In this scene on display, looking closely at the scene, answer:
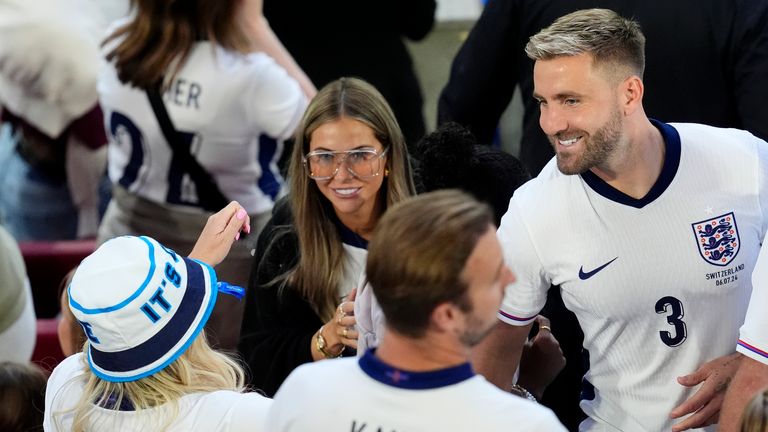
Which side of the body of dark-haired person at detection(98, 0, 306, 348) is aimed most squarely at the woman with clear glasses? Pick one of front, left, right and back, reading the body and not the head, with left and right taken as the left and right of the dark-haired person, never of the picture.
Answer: right

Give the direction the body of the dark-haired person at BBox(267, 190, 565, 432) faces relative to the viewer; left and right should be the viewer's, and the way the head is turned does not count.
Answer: facing away from the viewer and to the right of the viewer

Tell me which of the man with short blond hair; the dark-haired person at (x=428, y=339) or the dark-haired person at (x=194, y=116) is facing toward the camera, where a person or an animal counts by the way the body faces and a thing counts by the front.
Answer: the man with short blond hair

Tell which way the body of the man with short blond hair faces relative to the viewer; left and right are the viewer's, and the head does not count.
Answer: facing the viewer

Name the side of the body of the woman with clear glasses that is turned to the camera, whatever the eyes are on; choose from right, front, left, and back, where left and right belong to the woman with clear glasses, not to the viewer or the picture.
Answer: front

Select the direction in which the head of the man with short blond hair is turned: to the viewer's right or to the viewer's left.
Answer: to the viewer's left

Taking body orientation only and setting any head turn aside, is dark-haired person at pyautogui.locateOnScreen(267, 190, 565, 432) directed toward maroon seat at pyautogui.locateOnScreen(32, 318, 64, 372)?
no

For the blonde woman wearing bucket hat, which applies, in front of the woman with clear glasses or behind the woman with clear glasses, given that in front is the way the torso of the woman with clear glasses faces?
in front

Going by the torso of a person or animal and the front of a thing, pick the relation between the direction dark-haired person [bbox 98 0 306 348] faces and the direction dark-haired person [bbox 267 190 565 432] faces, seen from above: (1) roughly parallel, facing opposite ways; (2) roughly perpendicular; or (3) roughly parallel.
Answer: roughly parallel

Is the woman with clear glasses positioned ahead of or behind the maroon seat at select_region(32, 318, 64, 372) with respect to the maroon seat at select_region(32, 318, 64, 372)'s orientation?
ahead

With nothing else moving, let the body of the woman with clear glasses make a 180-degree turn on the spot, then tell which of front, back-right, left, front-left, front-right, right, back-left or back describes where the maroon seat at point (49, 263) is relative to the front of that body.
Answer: front-left

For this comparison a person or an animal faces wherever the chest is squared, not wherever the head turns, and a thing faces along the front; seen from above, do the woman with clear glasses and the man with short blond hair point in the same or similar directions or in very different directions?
same or similar directions

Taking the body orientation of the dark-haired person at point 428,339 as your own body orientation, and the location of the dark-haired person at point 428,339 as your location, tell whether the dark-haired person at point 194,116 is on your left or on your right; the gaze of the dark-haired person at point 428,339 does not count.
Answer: on your left

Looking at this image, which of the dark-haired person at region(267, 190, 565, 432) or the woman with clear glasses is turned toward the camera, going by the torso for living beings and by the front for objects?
the woman with clear glasses

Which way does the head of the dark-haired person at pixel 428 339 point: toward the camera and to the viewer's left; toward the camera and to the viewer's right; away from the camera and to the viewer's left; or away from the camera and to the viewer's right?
away from the camera and to the viewer's right
